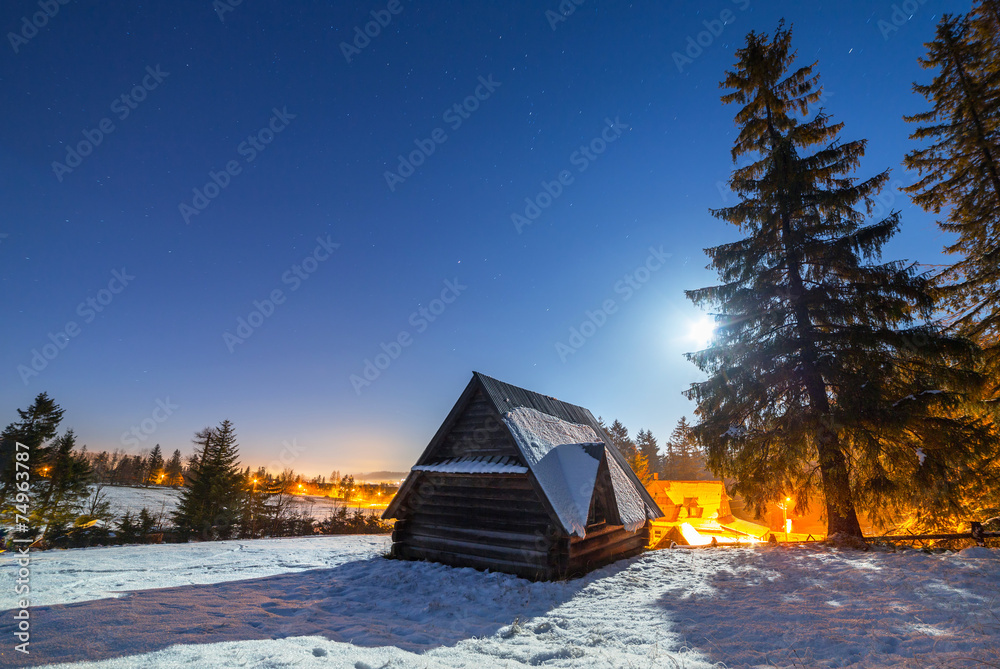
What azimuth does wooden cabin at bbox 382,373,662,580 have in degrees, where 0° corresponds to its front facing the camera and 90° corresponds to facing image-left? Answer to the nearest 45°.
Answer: approximately 315°
